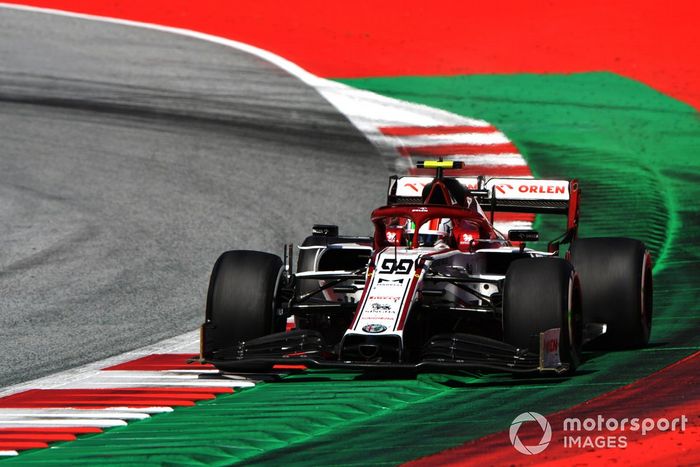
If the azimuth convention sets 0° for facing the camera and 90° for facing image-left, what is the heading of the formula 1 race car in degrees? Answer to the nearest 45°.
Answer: approximately 0°
